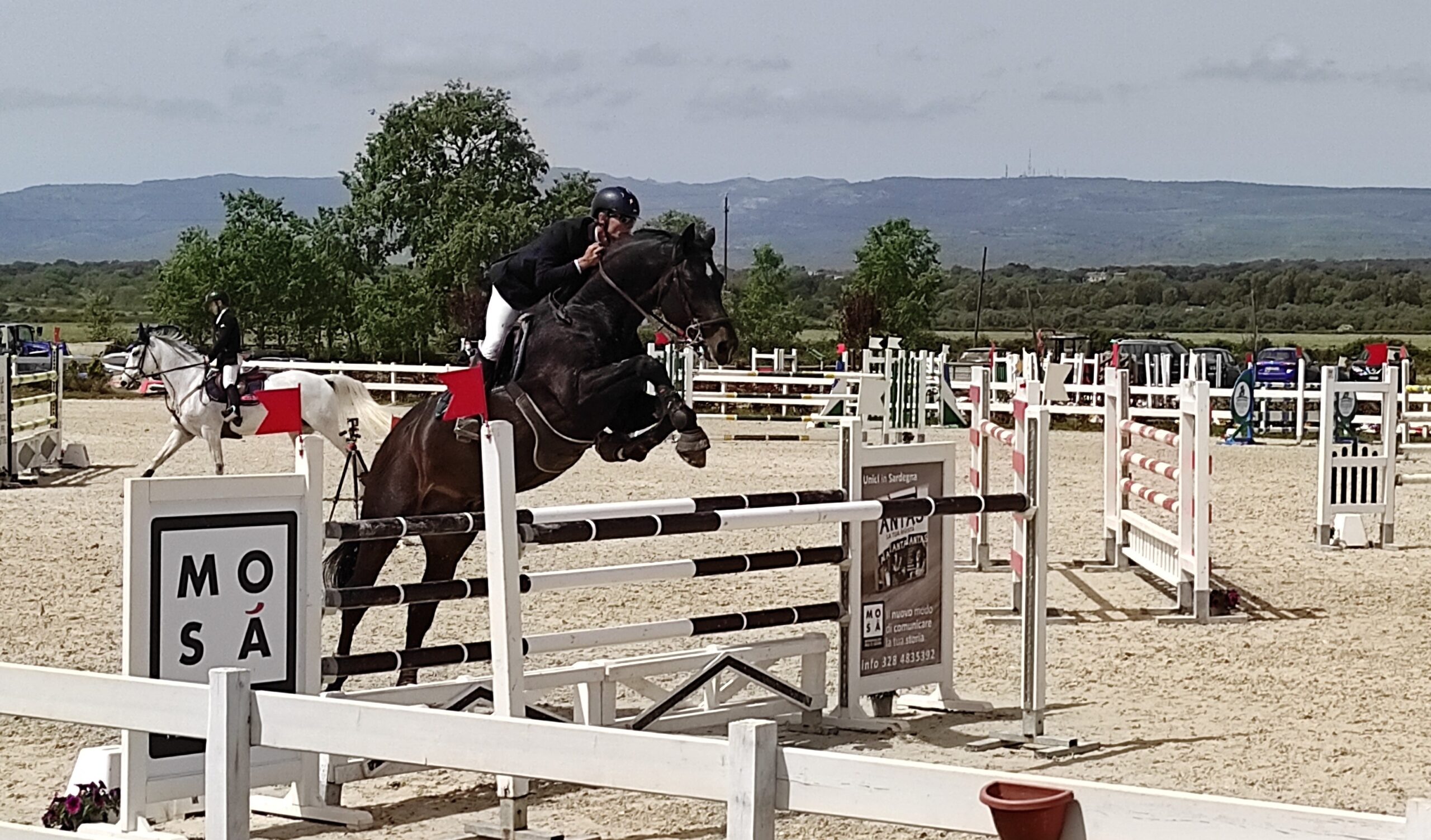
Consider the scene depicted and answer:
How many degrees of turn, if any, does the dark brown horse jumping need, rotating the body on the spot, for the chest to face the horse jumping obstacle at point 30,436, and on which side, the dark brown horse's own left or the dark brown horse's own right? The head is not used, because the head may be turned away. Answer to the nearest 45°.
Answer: approximately 180°

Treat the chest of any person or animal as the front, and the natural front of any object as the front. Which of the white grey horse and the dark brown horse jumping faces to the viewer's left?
the white grey horse

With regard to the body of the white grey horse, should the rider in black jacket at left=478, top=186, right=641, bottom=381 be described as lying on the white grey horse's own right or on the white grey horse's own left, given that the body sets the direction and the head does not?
on the white grey horse's own left

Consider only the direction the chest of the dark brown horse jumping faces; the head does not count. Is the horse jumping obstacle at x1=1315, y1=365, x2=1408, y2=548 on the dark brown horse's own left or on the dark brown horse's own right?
on the dark brown horse's own left

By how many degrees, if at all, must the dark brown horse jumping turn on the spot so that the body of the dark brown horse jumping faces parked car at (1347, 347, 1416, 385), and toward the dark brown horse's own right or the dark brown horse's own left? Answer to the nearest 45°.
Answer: approximately 90° to the dark brown horse's own left

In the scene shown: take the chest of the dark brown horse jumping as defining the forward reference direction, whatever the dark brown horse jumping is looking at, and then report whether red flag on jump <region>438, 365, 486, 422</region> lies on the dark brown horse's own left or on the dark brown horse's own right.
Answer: on the dark brown horse's own right

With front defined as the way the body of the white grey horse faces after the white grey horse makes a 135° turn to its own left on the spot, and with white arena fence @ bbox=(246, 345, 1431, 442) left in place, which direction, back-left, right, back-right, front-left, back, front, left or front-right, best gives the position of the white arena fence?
left

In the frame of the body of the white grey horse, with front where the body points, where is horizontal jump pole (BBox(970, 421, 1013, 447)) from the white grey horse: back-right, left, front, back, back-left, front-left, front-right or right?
back-left

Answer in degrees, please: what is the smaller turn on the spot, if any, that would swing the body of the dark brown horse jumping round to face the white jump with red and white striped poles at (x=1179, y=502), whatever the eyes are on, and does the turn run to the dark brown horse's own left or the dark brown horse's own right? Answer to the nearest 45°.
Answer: approximately 90° to the dark brown horse's own left

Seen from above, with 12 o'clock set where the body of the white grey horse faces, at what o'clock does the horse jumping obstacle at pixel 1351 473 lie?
The horse jumping obstacle is roughly at 7 o'clock from the white grey horse.

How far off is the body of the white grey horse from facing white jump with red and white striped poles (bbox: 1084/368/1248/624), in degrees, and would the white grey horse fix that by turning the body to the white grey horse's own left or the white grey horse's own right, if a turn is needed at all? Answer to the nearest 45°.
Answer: approximately 135° to the white grey horse's own left

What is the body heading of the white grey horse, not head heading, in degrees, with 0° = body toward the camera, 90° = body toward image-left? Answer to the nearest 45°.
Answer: approximately 90°

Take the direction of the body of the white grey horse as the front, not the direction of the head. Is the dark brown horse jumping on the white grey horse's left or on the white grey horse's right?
on the white grey horse's left

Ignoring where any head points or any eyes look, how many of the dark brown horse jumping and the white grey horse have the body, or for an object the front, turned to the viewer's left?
1
